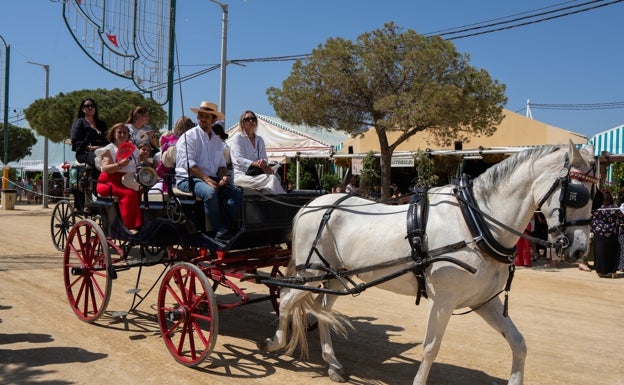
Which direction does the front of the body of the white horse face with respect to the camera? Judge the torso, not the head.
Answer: to the viewer's right

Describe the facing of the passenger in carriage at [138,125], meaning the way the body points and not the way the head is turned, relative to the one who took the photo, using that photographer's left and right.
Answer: facing the viewer and to the right of the viewer

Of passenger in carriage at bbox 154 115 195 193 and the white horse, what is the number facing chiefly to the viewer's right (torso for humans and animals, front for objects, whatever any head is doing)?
1

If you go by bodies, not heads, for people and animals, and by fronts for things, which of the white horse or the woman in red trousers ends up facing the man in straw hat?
the woman in red trousers

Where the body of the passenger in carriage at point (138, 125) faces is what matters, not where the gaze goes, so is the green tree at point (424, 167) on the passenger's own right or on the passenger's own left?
on the passenger's own left

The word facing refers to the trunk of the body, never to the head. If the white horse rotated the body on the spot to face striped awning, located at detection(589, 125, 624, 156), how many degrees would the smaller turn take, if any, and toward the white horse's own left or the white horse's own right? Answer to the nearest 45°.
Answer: approximately 90° to the white horse's own left

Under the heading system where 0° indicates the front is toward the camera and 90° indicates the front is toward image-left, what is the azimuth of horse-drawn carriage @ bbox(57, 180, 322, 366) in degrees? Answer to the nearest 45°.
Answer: approximately 315°

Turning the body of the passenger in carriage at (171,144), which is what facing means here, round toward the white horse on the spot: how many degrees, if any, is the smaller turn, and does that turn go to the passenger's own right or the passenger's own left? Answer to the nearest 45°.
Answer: approximately 135° to the passenger's own left
